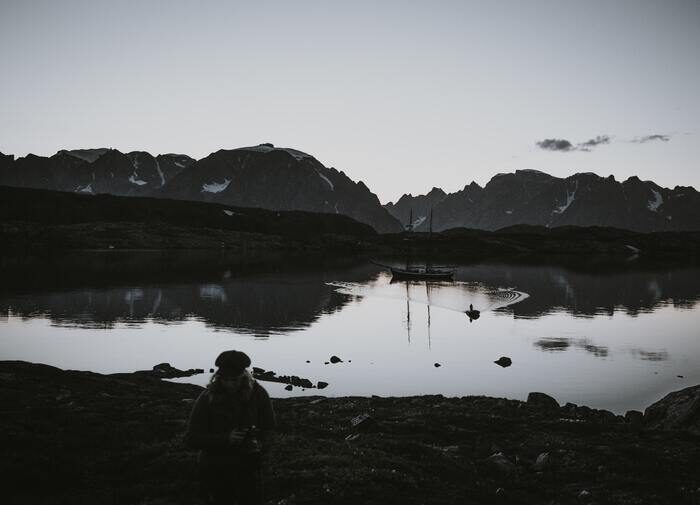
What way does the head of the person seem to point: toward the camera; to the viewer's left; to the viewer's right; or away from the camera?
toward the camera

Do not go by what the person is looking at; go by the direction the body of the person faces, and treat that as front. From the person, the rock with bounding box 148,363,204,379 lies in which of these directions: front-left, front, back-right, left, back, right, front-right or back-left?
back

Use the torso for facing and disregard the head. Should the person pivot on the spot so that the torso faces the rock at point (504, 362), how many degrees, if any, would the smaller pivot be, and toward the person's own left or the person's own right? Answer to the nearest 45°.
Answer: approximately 135° to the person's own left

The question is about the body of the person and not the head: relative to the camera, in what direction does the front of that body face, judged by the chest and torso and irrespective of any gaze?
toward the camera

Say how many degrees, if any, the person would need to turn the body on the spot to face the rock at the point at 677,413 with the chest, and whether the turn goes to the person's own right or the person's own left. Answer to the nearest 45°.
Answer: approximately 135° to the person's own left
